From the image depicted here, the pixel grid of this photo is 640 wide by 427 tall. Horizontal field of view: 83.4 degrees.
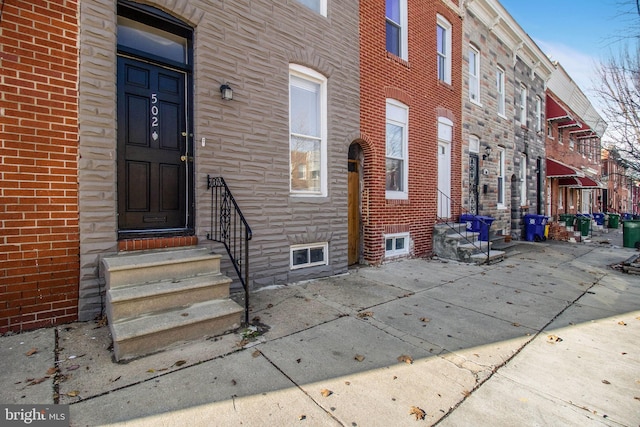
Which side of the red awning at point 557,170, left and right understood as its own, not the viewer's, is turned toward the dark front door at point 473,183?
right

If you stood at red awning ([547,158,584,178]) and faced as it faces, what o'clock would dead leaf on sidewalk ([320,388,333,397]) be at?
The dead leaf on sidewalk is roughly at 3 o'clock from the red awning.

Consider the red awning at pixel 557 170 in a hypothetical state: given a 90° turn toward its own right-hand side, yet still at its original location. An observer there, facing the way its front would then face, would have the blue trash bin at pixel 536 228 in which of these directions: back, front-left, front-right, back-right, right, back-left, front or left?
front

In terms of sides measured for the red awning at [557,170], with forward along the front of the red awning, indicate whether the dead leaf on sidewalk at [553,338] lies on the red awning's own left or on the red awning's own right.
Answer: on the red awning's own right

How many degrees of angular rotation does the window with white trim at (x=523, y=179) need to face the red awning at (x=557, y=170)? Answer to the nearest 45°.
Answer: approximately 45° to its left

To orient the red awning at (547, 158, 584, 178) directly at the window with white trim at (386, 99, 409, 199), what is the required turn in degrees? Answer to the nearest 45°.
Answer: approximately 90° to its right

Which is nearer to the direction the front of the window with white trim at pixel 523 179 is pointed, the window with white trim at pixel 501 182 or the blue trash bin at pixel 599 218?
the blue trash bin

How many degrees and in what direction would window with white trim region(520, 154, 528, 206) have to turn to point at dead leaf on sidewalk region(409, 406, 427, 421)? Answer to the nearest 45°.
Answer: approximately 90° to its right

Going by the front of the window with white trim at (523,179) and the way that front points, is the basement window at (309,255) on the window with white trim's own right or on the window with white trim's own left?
on the window with white trim's own right

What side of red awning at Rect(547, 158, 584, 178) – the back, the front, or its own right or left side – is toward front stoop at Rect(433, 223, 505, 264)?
right

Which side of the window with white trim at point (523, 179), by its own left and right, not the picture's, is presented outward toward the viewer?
right

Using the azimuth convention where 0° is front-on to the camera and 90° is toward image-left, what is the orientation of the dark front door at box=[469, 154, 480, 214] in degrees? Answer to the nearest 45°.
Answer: approximately 270°

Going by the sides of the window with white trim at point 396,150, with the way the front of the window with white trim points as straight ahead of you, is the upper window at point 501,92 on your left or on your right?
on your left

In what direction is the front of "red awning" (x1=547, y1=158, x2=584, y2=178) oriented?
to the viewer's right
